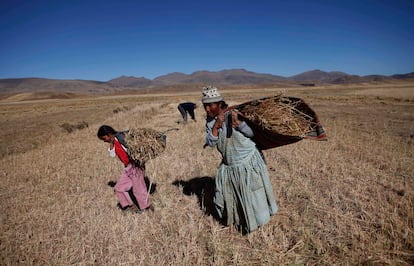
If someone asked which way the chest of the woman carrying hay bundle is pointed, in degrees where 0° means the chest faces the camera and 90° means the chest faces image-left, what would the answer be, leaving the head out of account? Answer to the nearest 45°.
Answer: approximately 45°

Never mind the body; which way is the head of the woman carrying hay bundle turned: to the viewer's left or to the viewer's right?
to the viewer's left

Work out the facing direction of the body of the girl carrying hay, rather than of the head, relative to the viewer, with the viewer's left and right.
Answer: facing to the left of the viewer

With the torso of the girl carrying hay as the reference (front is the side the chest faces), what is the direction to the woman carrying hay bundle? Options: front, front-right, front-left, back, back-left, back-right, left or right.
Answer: back-left

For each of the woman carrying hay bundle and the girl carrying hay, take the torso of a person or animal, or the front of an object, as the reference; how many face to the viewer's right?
0

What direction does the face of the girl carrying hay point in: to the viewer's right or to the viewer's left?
to the viewer's left

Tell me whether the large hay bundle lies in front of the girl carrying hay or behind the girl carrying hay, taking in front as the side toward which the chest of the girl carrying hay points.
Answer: behind
